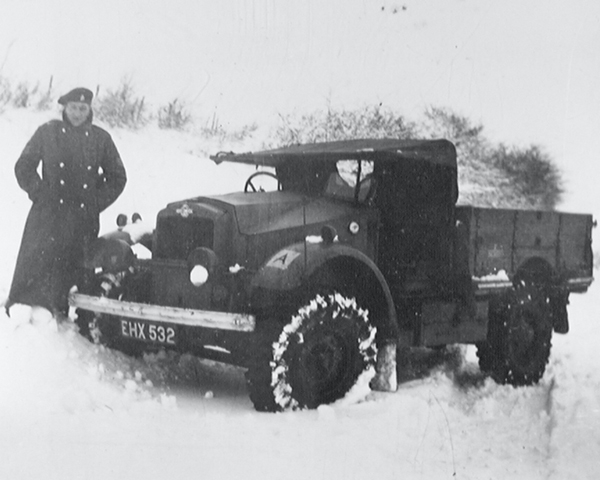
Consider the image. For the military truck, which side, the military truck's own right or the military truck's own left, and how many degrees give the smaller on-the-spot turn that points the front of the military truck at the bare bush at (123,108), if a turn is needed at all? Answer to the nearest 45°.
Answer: approximately 45° to the military truck's own right
